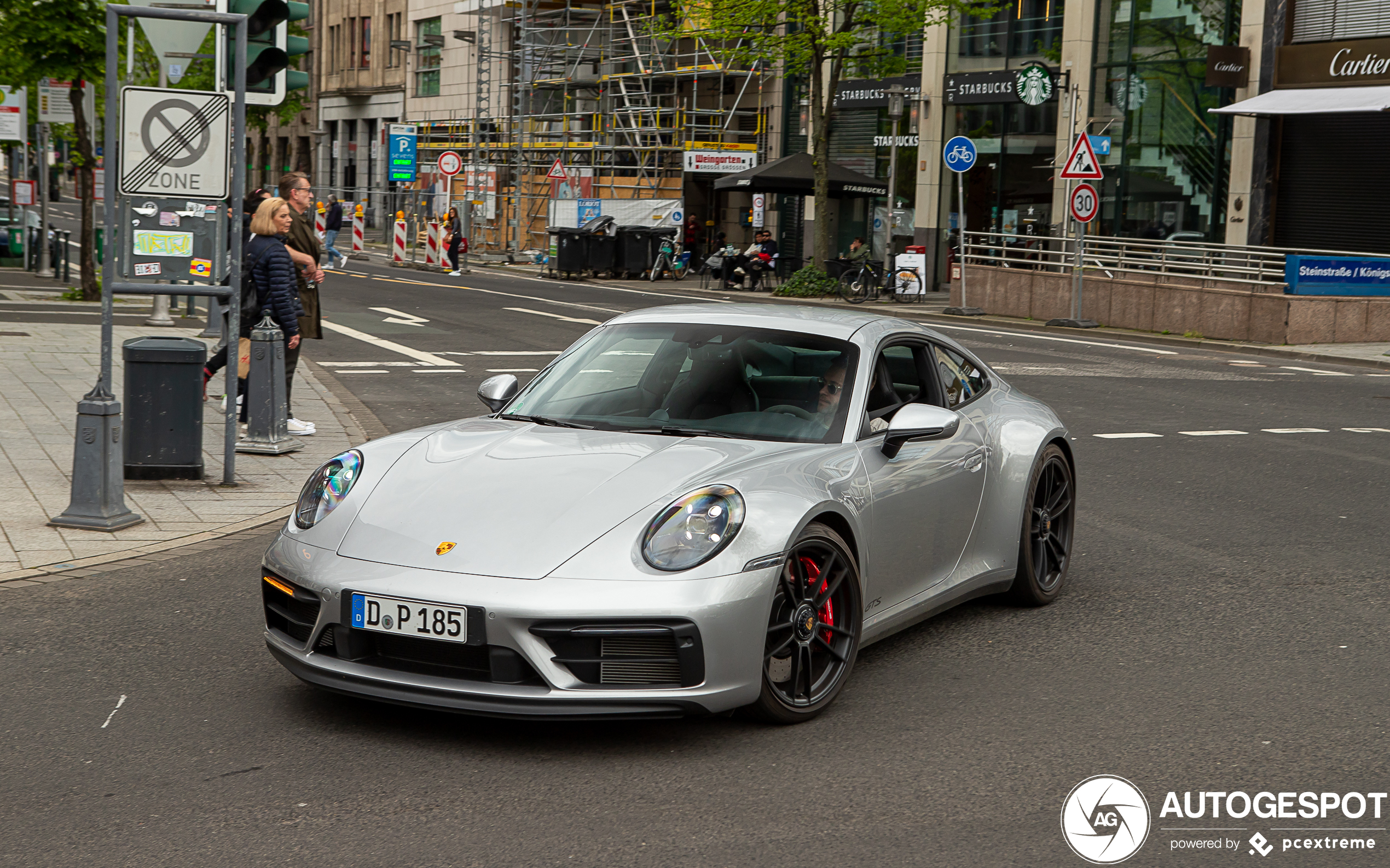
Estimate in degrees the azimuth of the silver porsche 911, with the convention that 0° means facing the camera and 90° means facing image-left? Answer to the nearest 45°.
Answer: approximately 45°

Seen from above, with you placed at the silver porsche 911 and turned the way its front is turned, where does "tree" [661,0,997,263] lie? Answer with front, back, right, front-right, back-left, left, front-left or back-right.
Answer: back-right

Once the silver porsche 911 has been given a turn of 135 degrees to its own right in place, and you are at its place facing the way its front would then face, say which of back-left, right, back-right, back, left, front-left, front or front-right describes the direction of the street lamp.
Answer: front

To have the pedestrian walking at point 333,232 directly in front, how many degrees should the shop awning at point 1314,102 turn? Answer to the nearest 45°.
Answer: approximately 90° to its right
